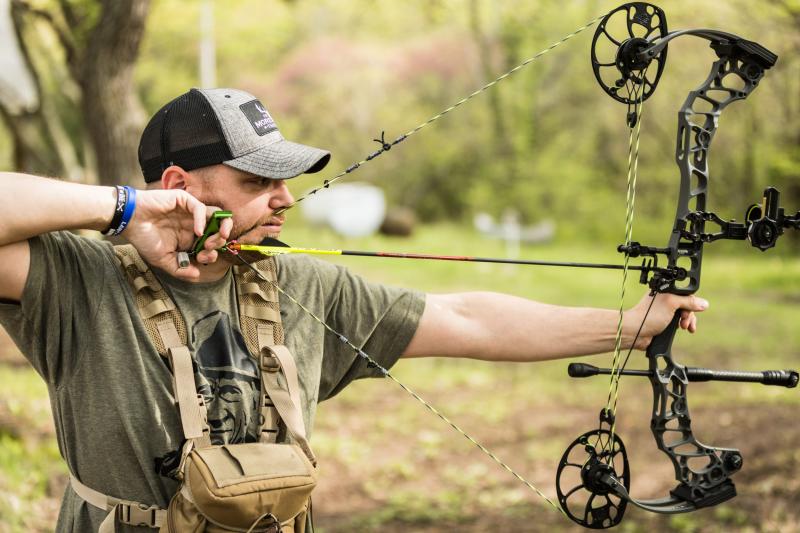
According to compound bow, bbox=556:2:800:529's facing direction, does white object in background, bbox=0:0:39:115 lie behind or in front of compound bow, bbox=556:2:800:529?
behind

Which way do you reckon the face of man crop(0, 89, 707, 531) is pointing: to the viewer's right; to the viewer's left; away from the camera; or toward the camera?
to the viewer's right

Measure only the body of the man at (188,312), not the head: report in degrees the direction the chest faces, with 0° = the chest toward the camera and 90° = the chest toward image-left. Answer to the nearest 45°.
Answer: approximately 315°

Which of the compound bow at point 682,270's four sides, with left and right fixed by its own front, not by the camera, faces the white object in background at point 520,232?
left

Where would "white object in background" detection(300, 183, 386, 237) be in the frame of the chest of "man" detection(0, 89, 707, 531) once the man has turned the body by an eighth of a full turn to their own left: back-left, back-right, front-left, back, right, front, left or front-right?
left

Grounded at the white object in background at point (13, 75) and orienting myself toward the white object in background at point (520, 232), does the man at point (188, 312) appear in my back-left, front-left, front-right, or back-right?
back-right

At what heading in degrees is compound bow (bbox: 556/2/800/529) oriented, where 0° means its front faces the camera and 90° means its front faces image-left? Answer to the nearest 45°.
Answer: approximately 270°
